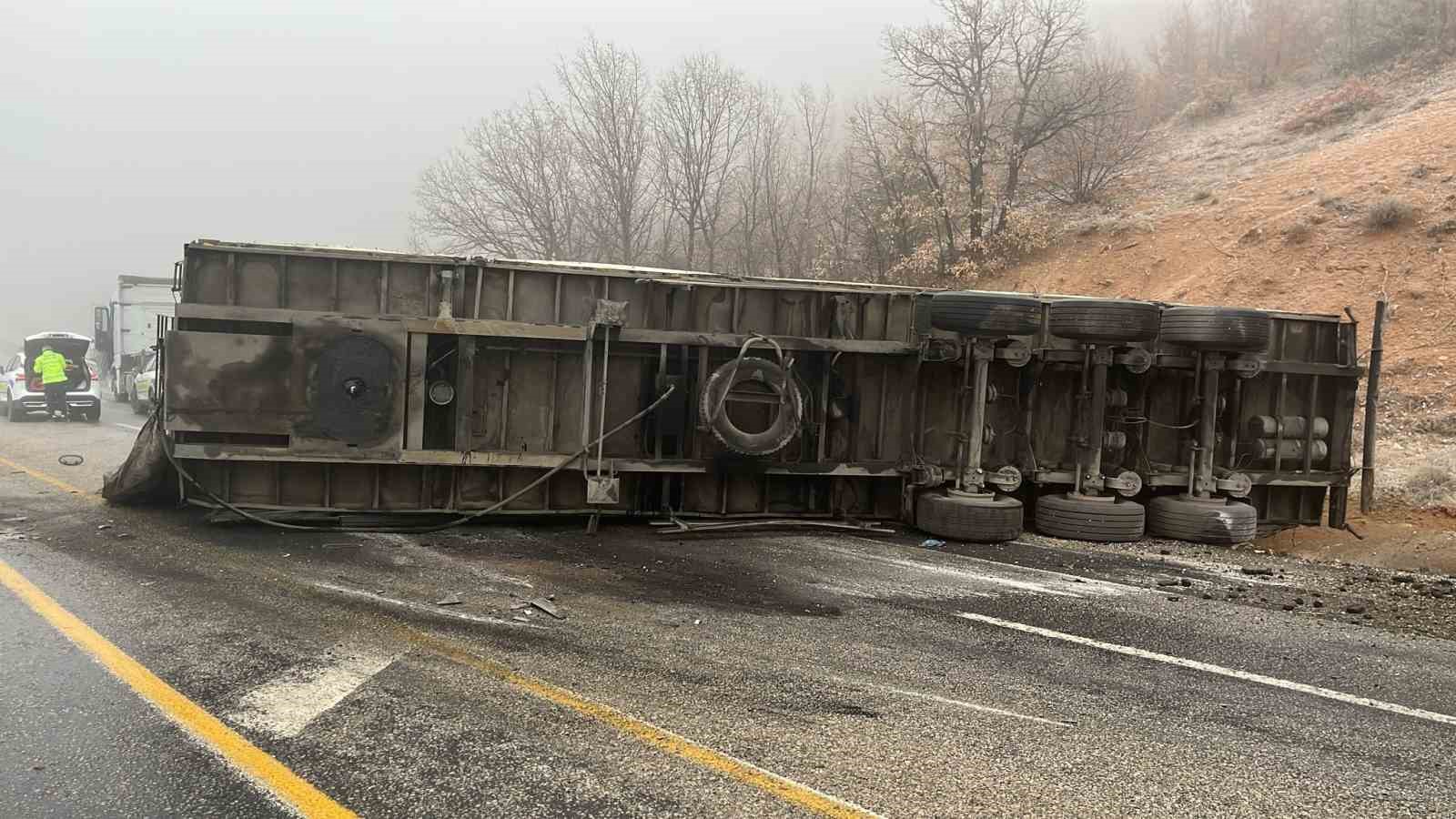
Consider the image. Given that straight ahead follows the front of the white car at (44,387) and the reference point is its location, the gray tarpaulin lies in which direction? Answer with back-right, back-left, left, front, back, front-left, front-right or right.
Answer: back

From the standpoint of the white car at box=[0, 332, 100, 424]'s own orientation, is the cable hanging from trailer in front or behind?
behind

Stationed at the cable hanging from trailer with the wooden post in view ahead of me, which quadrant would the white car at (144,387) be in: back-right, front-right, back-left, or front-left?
back-left

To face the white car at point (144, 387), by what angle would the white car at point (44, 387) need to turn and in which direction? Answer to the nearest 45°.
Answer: approximately 45° to its right

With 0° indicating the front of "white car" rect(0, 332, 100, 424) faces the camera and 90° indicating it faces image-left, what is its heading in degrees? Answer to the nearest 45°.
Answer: approximately 180°

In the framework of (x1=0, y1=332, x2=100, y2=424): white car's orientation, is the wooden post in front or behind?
behind

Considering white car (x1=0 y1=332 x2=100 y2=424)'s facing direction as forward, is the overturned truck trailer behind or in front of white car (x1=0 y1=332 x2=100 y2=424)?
behind

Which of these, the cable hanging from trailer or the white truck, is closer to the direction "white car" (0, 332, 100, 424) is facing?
the white truck

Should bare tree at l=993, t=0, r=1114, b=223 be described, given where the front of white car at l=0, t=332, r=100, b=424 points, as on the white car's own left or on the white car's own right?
on the white car's own right

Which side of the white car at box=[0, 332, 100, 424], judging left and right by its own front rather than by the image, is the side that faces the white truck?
front
